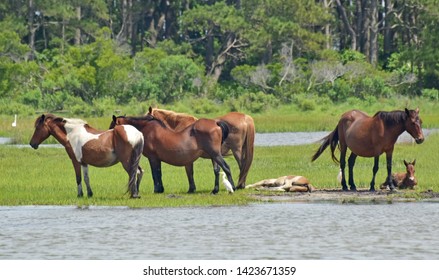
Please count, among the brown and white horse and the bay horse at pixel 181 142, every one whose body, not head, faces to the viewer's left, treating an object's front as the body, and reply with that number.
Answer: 2

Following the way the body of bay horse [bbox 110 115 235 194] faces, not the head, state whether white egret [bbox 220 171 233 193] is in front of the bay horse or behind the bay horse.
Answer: behind

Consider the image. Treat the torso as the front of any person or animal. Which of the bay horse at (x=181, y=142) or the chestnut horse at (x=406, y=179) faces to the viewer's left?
the bay horse at (x=181, y=142)

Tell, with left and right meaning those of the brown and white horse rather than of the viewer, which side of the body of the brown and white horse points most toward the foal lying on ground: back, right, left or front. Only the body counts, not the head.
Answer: back

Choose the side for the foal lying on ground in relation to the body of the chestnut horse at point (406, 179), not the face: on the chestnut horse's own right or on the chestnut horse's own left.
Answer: on the chestnut horse's own right

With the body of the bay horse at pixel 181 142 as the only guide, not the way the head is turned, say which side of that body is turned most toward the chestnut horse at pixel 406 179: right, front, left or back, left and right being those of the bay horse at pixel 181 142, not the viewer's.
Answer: back

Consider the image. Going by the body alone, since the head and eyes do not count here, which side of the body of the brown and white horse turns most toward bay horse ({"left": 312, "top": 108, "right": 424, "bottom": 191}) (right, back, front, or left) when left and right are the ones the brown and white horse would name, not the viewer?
back

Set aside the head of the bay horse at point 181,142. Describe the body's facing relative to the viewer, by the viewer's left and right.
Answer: facing to the left of the viewer

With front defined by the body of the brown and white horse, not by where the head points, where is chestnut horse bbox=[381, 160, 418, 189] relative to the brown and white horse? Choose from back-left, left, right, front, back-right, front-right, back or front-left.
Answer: back

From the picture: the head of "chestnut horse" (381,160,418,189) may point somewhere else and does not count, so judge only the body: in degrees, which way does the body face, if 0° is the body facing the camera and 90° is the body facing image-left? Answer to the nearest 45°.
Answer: approximately 315°

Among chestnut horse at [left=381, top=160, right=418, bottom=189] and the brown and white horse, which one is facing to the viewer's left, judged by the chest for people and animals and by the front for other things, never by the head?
the brown and white horse

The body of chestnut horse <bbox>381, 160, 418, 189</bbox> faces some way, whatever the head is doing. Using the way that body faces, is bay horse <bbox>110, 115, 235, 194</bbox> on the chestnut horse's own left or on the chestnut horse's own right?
on the chestnut horse's own right

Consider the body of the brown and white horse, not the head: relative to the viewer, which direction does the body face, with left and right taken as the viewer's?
facing to the left of the viewer
